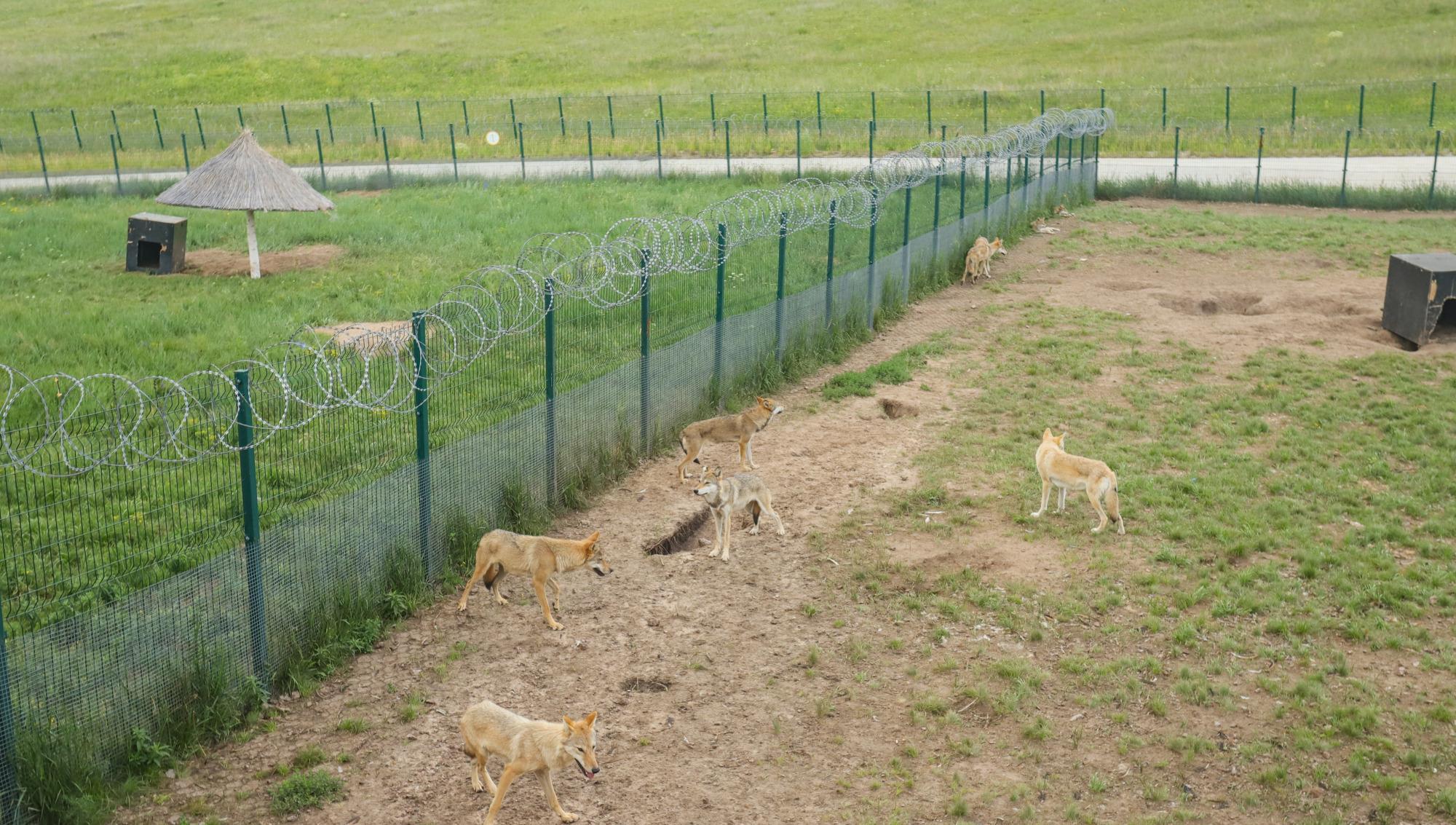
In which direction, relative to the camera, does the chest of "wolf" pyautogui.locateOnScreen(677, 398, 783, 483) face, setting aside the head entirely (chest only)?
to the viewer's right

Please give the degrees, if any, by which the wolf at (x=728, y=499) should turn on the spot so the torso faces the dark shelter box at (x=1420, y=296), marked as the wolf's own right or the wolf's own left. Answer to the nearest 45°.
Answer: approximately 180°

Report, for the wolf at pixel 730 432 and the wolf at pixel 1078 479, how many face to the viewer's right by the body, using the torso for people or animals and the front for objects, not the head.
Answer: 1

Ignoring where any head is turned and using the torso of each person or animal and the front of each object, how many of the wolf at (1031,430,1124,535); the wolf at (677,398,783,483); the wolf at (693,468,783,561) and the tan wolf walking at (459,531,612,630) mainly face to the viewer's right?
2

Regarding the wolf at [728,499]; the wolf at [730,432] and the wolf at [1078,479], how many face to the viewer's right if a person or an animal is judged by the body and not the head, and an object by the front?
1

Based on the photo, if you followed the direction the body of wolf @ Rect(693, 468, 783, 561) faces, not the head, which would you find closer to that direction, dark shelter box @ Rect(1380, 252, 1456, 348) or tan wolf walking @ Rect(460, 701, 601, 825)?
the tan wolf walking

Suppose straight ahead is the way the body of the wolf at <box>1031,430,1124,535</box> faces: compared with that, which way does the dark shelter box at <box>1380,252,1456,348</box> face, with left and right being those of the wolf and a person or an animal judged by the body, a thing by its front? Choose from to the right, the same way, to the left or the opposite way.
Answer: the opposite way

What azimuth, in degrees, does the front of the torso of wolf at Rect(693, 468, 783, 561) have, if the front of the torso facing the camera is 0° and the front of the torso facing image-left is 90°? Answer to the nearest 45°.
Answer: approximately 45°

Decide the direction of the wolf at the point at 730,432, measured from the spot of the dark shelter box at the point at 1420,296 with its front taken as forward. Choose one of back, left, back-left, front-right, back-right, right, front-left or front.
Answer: right

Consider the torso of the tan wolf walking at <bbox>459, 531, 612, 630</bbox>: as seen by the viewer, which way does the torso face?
to the viewer's right

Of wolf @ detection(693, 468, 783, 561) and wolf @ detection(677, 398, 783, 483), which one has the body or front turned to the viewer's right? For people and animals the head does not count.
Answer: wolf @ detection(677, 398, 783, 483)

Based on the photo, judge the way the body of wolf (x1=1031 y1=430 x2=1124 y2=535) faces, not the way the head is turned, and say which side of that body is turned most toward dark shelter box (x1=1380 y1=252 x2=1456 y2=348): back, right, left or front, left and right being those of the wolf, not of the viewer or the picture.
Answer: right

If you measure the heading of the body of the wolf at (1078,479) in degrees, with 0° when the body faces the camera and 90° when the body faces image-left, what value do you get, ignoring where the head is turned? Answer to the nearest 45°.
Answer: approximately 135°

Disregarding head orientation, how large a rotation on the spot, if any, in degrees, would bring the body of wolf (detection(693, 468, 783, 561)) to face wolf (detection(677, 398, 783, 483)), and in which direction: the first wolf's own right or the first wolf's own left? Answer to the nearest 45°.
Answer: approximately 135° to the first wolf's own right
